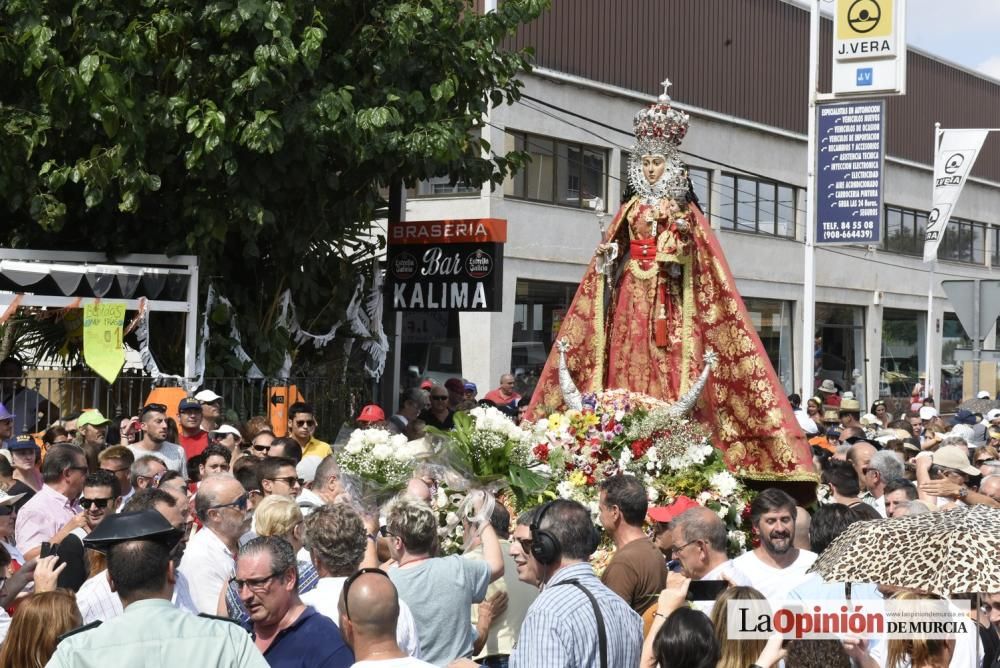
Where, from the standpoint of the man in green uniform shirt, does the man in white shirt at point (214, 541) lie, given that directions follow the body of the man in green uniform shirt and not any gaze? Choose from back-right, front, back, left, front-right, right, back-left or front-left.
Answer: front

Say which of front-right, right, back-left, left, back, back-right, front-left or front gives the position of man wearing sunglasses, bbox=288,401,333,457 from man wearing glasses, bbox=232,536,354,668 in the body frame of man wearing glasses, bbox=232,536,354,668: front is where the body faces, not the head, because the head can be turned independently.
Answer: back-right

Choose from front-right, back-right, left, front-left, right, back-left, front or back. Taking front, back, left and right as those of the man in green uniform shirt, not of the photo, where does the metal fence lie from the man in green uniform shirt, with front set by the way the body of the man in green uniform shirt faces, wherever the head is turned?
front

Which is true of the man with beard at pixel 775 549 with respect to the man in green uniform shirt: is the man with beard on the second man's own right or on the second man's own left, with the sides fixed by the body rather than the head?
on the second man's own right

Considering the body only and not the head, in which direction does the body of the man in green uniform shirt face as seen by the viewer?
away from the camera

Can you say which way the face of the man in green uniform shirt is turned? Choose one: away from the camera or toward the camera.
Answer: away from the camera

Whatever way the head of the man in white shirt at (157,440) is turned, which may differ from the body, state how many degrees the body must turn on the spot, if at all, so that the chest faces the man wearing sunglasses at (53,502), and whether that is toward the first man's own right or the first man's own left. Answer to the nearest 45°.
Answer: approximately 45° to the first man's own right

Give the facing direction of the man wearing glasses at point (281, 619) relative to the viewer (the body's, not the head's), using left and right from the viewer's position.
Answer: facing the viewer and to the left of the viewer

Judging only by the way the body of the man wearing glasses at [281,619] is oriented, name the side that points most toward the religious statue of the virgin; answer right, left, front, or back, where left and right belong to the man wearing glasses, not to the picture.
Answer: back

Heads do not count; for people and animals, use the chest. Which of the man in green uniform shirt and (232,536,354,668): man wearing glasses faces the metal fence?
the man in green uniform shirt
